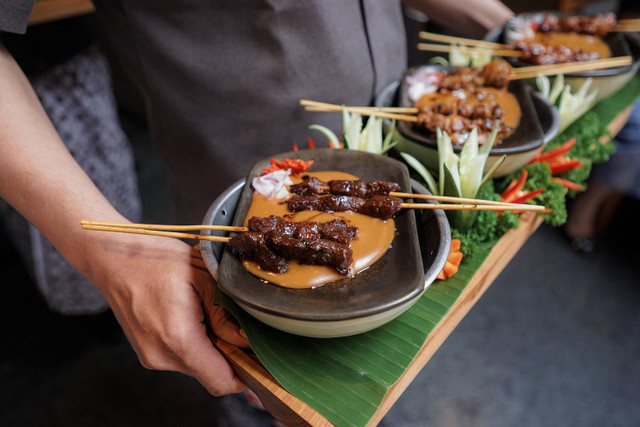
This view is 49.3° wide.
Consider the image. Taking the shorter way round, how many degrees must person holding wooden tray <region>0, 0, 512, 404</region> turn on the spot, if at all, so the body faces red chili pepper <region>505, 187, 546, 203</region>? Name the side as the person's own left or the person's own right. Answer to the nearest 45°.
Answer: approximately 45° to the person's own left

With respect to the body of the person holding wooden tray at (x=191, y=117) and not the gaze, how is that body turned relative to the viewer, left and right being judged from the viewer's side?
facing the viewer and to the right of the viewer

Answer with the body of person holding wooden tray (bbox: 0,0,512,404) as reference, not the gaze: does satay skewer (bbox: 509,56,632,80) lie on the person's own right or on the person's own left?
on the person's own left

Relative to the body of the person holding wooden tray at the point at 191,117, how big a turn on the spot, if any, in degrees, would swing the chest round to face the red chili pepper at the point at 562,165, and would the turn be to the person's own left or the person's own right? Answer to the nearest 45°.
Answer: approximately 45° to the person's own left
